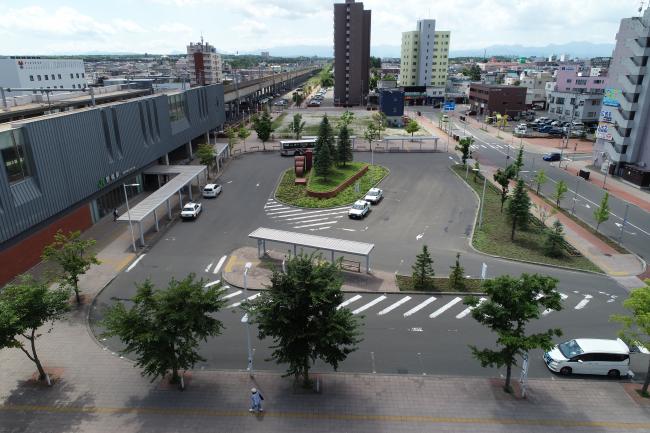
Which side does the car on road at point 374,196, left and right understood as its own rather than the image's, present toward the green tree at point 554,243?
left

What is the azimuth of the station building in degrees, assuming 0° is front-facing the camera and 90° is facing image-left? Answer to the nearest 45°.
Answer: approximately 315°

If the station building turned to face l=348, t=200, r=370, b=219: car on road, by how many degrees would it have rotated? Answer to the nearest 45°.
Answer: approximately 45° to its left

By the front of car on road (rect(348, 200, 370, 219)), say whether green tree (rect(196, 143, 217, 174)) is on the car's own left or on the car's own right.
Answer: on the car's own right

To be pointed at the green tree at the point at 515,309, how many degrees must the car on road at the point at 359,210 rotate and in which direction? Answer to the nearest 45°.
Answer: approximately 45° to its left

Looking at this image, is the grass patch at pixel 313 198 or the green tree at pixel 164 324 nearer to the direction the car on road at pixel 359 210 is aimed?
the green tree

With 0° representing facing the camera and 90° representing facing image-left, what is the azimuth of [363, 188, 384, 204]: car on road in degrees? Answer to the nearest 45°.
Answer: approximately 45°

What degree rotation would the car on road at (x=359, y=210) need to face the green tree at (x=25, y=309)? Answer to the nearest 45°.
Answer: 0° — it already faces it
